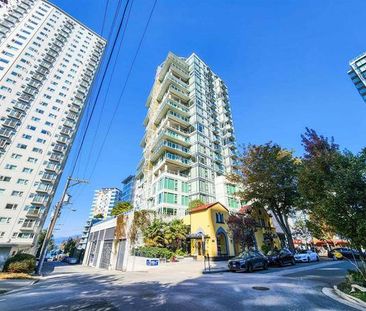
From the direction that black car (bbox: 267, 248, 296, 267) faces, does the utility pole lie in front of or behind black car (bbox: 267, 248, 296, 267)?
in front

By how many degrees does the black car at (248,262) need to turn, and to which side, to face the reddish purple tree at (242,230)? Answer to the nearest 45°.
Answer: approximately 135° to its right

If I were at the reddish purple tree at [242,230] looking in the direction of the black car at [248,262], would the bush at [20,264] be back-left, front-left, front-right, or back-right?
front-right

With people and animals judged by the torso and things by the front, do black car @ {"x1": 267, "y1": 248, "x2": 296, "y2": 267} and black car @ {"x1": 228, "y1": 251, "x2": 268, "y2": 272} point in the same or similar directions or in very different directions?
same or similar directions

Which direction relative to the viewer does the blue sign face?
toward the camera

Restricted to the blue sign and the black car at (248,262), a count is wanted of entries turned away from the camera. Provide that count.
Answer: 0

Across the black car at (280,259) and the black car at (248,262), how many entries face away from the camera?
0

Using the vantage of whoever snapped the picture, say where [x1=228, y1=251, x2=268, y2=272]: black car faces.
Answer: facing the viewer and to the left of the viewer

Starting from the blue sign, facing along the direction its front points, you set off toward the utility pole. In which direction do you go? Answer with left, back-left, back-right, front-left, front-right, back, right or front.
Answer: right
